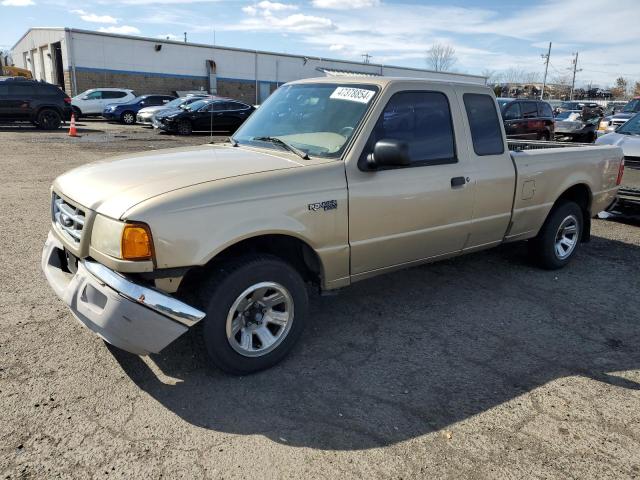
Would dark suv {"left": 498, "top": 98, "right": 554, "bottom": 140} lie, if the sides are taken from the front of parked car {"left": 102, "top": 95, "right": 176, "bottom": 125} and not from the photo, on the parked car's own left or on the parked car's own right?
on the parked car's own left

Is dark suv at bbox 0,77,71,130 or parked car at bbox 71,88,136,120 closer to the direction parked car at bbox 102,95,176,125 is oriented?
the dark suv

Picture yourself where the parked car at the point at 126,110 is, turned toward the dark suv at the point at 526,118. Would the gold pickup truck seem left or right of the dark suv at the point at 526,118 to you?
right

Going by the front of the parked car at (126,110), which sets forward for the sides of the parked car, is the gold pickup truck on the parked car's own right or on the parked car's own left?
on the parked car's own left

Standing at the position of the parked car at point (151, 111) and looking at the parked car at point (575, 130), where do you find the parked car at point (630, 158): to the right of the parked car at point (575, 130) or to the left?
right

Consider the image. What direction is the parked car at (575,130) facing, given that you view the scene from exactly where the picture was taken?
facing the viewer and to the left of the viewer

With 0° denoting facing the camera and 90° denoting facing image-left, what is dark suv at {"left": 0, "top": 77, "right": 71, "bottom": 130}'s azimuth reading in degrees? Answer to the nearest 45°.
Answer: approximately 90°
